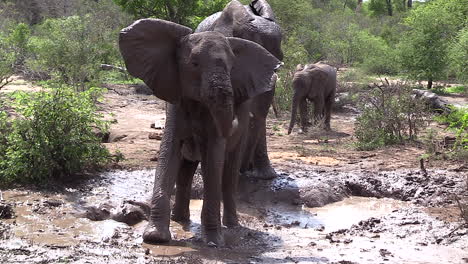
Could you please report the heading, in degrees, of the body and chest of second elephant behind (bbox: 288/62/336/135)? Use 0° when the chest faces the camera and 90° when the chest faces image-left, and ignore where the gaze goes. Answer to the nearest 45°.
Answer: approximately 45°

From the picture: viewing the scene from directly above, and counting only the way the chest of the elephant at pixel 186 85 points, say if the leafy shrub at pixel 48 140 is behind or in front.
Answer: behind

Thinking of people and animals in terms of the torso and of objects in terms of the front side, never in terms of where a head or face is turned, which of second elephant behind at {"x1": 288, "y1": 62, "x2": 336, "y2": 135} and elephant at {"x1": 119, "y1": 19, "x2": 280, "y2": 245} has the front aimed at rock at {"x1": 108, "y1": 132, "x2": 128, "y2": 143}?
the second elephant behind

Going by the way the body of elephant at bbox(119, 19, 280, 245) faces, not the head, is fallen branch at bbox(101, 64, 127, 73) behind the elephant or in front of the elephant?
behind

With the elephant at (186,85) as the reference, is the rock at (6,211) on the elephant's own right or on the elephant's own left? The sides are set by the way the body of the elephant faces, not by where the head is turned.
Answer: on the elephant's own right

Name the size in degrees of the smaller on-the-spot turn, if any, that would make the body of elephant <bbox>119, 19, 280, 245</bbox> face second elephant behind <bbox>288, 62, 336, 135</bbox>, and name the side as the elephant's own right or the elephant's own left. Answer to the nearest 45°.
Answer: approximately 180°

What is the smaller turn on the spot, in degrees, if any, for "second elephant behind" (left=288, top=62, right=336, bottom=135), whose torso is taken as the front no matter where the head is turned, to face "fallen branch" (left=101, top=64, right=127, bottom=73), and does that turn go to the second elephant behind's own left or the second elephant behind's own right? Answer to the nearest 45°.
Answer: approximately 90° to the second elephant behind's own right

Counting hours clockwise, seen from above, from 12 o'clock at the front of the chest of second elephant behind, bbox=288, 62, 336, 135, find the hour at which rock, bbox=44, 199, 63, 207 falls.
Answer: The rock is roughly at 11 o'clock from the second elephant behind.

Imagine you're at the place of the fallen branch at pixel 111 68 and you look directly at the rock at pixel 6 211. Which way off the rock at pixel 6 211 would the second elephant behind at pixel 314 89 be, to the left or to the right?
left

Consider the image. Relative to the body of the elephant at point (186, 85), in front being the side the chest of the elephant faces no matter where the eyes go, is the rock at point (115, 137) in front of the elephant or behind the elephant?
behind

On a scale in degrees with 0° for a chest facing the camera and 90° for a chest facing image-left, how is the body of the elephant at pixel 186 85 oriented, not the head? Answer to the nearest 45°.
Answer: approximately 0°

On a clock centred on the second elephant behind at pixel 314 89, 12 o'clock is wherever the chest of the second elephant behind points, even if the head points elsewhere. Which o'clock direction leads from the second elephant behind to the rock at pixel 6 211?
The rock is roughly at 11 o'clock from the second elephant behind.
